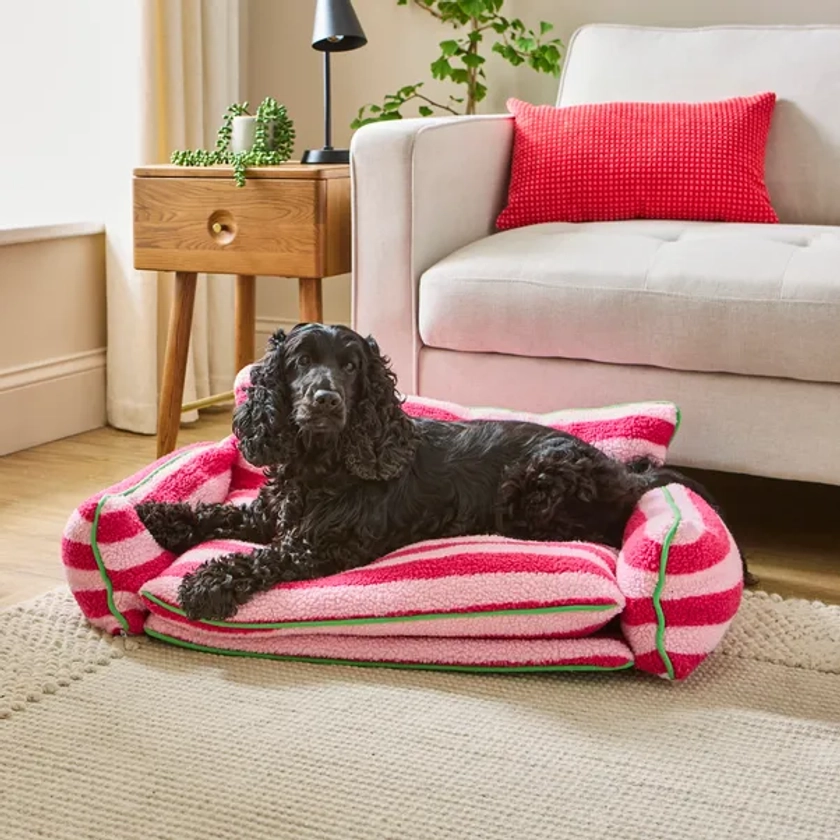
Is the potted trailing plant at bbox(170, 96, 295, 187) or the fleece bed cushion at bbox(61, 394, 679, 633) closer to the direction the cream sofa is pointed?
the fleece bed cushion

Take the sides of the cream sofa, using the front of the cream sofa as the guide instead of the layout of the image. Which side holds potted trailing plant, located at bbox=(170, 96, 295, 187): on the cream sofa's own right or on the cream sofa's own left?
on the cream sofa's own right

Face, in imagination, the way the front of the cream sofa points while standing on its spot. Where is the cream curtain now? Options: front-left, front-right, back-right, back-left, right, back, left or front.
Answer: right

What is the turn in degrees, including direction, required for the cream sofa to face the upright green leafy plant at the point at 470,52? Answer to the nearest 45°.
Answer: approximately 135° to its right

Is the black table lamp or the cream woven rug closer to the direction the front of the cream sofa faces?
the cream woven rug

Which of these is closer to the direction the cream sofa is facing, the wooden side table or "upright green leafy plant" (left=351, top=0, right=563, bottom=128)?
the wooden side table

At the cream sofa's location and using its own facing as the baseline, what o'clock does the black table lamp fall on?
The black table lamp is roughly at 3 o'clock from the cream sofa.

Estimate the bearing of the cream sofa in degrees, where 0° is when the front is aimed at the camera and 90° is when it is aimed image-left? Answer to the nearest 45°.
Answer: approximately 45°

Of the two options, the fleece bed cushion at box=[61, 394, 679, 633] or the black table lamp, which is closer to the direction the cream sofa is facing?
the fleece bed cushion
